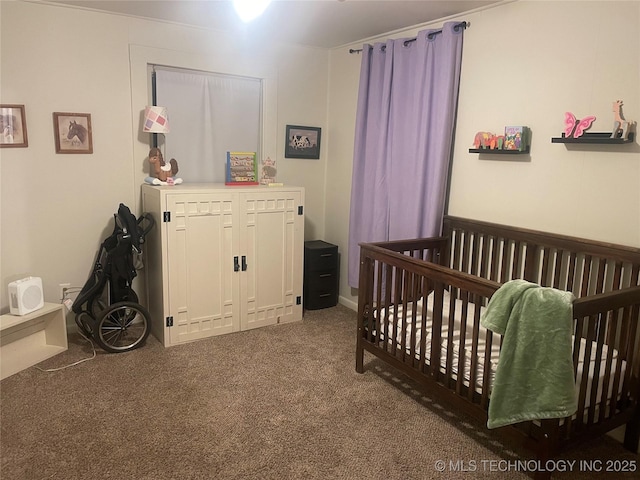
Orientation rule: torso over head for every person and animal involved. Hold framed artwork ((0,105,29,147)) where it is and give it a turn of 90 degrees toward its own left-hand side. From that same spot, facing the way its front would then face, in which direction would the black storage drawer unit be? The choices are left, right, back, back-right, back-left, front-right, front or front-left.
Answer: front

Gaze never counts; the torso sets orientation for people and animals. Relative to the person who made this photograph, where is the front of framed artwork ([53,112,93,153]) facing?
facing the viewer

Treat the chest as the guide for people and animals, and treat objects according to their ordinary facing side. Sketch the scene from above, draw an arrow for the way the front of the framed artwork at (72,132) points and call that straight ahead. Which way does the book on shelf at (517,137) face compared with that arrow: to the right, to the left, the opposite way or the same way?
to the right

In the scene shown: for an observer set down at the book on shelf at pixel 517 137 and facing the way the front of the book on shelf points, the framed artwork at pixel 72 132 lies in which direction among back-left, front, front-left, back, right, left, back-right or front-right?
front-right

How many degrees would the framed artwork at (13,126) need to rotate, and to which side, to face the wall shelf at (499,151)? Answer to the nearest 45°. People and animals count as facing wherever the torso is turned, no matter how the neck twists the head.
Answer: approximately 45° to its left

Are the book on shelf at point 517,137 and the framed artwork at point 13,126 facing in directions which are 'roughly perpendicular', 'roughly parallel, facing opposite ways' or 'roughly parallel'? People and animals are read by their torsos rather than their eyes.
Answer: roughly perpendicular

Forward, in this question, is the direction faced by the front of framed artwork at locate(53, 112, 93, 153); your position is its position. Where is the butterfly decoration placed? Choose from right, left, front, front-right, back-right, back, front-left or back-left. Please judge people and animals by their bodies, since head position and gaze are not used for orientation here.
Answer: front-left

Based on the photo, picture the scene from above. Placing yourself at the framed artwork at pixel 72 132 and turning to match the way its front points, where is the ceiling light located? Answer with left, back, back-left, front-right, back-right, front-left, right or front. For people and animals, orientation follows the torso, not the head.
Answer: front-left

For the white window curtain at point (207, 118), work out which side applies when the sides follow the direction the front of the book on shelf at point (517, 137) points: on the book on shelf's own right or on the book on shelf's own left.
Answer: on the book on shelf's own right

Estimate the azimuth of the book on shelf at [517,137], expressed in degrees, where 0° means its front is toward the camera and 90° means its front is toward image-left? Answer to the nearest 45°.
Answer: approximately 45°

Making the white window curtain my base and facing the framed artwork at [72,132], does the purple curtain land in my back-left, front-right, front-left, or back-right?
back-left

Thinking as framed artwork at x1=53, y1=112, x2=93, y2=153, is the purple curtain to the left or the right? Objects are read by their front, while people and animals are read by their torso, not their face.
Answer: on its left

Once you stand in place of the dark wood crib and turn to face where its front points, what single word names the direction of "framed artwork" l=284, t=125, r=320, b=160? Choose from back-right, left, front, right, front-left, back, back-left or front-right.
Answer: right

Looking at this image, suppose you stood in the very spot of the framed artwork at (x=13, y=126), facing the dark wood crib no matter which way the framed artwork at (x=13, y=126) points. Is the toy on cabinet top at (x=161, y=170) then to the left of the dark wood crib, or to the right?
left

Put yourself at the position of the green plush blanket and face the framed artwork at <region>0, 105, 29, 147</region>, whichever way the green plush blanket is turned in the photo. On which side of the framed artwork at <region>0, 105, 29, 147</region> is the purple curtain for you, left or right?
right

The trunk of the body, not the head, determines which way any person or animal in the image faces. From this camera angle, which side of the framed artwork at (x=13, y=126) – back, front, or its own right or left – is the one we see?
front

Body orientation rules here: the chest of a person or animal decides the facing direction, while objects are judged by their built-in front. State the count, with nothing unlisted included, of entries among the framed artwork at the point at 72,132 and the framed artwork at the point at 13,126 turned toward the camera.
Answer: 2
